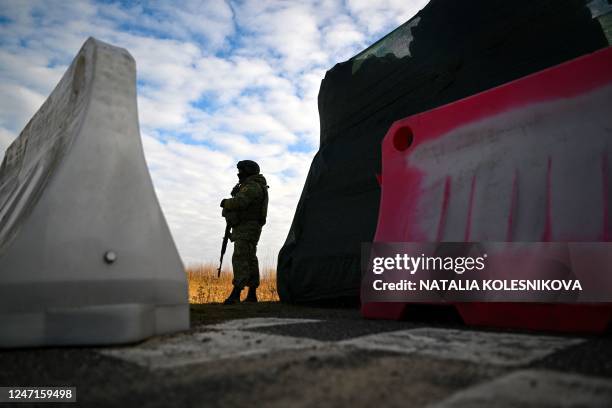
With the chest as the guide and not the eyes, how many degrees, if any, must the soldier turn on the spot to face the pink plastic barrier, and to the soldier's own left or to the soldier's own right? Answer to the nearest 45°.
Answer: approximately 90° to the soldier's own left

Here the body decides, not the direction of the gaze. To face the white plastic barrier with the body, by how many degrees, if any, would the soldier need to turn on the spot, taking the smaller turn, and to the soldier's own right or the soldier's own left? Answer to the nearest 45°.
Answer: approximately 90° to the soldier's own left

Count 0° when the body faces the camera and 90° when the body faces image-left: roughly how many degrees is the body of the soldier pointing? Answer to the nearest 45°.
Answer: approximately 90°

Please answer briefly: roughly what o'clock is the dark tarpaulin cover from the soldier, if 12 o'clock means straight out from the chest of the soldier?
The dark tarpaulin cover is roughly at 8 o'clock from the soldier.

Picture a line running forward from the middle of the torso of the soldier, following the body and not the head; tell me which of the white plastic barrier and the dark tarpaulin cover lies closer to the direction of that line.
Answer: the white plastic barrier

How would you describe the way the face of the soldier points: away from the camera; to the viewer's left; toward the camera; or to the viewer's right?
to the viewer's left
